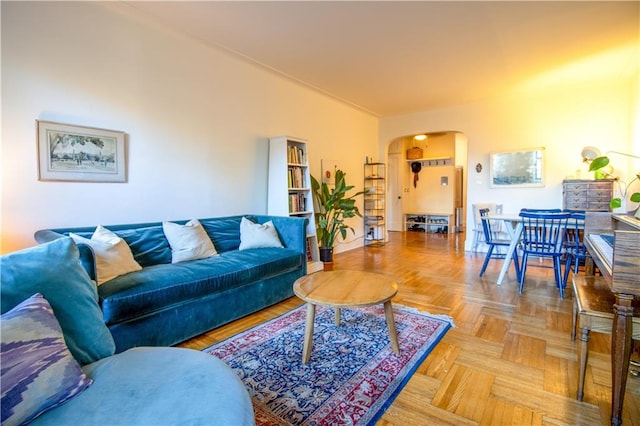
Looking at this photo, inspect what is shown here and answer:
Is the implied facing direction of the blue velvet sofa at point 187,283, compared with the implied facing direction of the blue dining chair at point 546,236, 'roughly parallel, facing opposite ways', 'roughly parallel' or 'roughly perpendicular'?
roughly perpendicular

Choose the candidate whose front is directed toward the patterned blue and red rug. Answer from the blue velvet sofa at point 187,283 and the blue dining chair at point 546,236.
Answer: the blue velvet sofa

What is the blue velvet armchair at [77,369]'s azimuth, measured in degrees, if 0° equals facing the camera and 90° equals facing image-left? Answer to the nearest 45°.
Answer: approximately 315°

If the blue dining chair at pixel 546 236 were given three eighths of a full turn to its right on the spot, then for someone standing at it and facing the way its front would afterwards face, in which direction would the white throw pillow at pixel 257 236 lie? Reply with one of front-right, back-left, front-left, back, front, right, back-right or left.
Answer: right

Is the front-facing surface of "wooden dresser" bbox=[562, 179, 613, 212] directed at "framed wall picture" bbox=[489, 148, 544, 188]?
no

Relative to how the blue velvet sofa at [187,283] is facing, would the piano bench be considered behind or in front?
in front

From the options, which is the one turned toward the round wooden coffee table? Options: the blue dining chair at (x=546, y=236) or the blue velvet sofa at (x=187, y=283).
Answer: the blue velvet sofa

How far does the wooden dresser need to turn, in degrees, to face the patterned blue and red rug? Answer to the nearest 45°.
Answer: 0° — it already faces it

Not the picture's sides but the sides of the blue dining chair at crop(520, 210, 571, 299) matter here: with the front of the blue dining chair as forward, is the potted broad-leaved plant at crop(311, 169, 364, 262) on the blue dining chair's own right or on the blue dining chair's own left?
on the blue dining chair's own left

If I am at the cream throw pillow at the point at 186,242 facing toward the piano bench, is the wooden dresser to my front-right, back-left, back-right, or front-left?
front-left

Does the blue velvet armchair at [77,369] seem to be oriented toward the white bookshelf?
no

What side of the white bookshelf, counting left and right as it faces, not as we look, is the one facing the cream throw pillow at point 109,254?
right

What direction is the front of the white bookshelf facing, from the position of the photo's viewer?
facing the viewer and to the right of the viewer

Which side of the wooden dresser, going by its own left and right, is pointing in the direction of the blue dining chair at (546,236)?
front

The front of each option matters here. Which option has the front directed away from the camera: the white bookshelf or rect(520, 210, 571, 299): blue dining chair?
the blue dining chair

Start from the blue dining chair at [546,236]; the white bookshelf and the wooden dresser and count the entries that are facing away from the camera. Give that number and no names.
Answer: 1

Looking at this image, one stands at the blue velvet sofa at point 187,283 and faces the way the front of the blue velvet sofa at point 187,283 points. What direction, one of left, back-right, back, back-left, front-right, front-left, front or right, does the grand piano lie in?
front

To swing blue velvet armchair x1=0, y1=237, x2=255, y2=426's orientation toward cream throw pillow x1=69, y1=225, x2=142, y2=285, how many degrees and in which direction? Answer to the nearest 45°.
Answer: approximately 135° to its left

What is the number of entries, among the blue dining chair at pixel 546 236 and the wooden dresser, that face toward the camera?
1

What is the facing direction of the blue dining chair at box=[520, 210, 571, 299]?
away from the camera

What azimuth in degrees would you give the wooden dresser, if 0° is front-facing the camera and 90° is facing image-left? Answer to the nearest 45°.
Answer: approximately 0°
